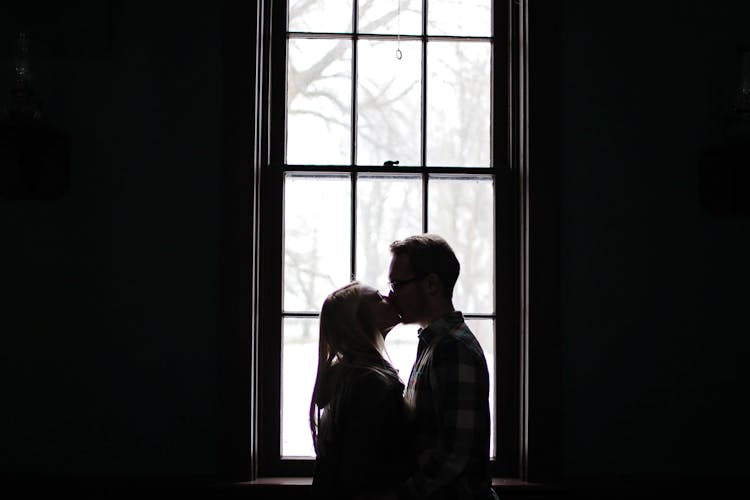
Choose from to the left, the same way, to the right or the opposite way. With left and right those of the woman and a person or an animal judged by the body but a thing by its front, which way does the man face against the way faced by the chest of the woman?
the opposite way

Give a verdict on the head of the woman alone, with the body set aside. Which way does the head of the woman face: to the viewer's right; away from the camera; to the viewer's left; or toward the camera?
to the viewer's right

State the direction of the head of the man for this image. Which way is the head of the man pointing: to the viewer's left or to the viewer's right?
to the viewer's left

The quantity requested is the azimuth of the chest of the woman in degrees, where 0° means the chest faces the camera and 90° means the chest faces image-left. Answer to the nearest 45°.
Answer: approximately 270°

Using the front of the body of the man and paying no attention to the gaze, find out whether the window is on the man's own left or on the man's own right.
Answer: on the man's own right

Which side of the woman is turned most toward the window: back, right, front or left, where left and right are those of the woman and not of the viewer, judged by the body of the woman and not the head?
left

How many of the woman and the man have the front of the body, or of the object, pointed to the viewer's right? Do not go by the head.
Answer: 1

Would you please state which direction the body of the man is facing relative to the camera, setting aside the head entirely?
to the viewer's left
